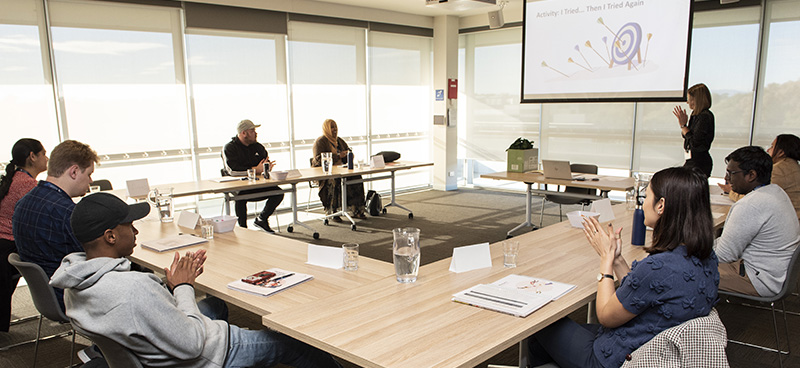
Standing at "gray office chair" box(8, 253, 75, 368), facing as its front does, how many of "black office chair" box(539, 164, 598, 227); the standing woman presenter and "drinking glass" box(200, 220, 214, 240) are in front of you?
3

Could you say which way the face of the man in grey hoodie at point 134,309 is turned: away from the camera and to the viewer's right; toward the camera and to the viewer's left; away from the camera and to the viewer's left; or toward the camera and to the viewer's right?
away from the camera and to the viewer's right

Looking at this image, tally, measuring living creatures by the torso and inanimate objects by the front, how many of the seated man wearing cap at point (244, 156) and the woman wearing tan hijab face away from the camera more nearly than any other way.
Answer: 0

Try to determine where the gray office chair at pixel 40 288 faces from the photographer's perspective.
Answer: facing to the right of the viewer

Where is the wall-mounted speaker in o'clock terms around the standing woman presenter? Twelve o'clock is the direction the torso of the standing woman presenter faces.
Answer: The wall-mounted speaker is roughly at 1 o'clock from the standing woman presenter.

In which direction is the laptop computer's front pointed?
away from the camera

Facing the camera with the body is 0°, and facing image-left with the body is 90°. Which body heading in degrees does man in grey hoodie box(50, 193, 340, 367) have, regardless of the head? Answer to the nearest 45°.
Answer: approximately 270°

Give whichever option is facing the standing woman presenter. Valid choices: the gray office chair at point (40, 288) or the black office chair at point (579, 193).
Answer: the gray office chair at point (40, 288)

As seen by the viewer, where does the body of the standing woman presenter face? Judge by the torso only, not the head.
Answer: to the viewer's left

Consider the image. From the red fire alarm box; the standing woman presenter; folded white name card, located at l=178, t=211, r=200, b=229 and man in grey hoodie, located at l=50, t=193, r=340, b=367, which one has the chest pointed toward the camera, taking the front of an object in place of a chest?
the red fire alarm box

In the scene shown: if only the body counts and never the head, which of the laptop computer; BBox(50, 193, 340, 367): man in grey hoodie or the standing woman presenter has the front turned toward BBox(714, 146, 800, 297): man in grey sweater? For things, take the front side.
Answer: BBox(50, 193, 340, 367): man in grey hoodie

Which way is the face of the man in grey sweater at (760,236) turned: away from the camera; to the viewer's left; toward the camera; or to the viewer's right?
to the viewer's left

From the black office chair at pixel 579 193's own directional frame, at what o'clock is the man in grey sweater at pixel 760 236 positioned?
The man in grey sweater is roughly at 10 o'clock from the black office chair.
